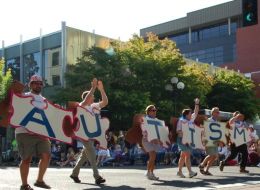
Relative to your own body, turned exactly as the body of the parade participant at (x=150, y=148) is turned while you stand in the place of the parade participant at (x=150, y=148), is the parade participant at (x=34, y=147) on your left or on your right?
on your right

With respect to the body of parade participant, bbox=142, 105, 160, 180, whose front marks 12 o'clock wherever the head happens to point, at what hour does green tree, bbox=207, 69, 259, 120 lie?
The green tree is roughly at 8 o'clock from the parade participant.

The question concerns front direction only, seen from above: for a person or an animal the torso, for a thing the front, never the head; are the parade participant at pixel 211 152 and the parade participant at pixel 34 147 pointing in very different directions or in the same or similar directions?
same or similar directions

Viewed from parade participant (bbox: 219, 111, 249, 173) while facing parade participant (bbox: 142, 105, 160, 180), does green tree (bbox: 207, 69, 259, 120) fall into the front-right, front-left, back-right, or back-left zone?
back-right

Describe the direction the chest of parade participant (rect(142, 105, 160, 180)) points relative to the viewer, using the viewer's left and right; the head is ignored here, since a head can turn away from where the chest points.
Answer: facing the viewer and to the right of the viewer

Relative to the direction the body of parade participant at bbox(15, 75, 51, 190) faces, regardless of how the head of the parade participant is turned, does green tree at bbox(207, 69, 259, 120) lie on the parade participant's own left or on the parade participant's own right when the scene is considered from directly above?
on the parade participant's own left

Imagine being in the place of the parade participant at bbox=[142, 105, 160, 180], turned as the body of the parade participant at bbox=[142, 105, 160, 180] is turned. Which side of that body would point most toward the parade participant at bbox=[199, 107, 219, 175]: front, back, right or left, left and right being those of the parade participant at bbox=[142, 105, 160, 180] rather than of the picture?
left

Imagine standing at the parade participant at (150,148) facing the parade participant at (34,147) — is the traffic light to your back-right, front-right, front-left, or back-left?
back-left

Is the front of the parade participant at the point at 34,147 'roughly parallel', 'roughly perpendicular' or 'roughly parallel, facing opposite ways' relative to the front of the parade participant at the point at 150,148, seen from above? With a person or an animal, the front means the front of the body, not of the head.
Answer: roughly parallel

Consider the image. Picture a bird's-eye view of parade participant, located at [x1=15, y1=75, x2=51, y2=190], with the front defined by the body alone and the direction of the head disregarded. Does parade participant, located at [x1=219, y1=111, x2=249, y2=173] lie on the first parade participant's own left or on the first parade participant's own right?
on the first parade participant's own left
